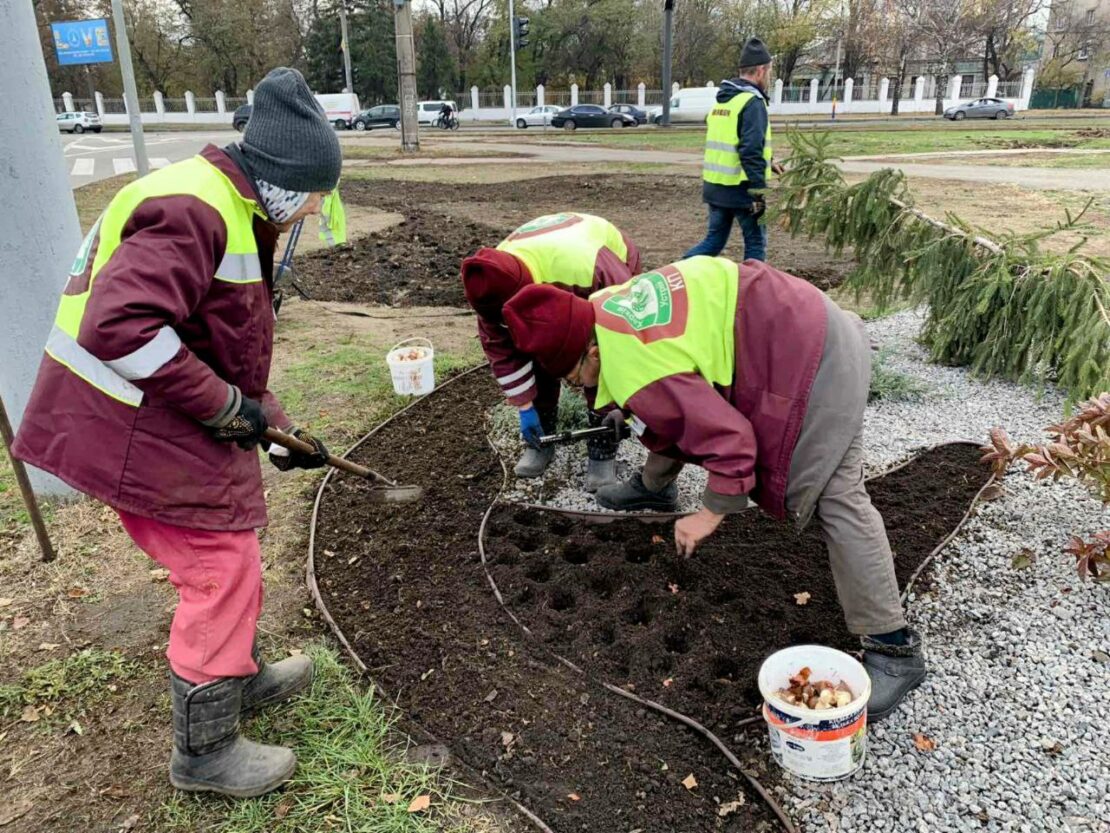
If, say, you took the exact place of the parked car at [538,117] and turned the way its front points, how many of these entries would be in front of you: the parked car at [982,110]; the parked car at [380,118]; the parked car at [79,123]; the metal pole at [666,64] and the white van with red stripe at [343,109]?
3

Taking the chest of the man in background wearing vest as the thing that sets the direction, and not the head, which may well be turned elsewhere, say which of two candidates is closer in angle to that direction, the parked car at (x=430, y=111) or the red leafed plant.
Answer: the parked car

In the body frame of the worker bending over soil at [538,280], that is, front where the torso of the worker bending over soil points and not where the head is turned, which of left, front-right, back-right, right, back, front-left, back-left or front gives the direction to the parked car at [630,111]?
back-right

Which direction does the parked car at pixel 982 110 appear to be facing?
to the viewer's left

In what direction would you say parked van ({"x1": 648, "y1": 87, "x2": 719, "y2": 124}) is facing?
to the viewer's left

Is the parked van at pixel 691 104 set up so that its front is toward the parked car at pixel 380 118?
yes

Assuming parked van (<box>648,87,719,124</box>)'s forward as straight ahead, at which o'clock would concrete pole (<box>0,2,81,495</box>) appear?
The concrete pole is roughly at 9 o'clock from the parked van.

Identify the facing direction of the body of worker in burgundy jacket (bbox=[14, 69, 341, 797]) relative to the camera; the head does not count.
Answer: to the viewer's right

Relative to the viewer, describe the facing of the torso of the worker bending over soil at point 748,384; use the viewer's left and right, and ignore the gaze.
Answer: facing to the left of the viewer

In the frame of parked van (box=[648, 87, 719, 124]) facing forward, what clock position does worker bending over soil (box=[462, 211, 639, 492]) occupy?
The worker bending over soil is roughly at 9 o'clock from the parked van.
